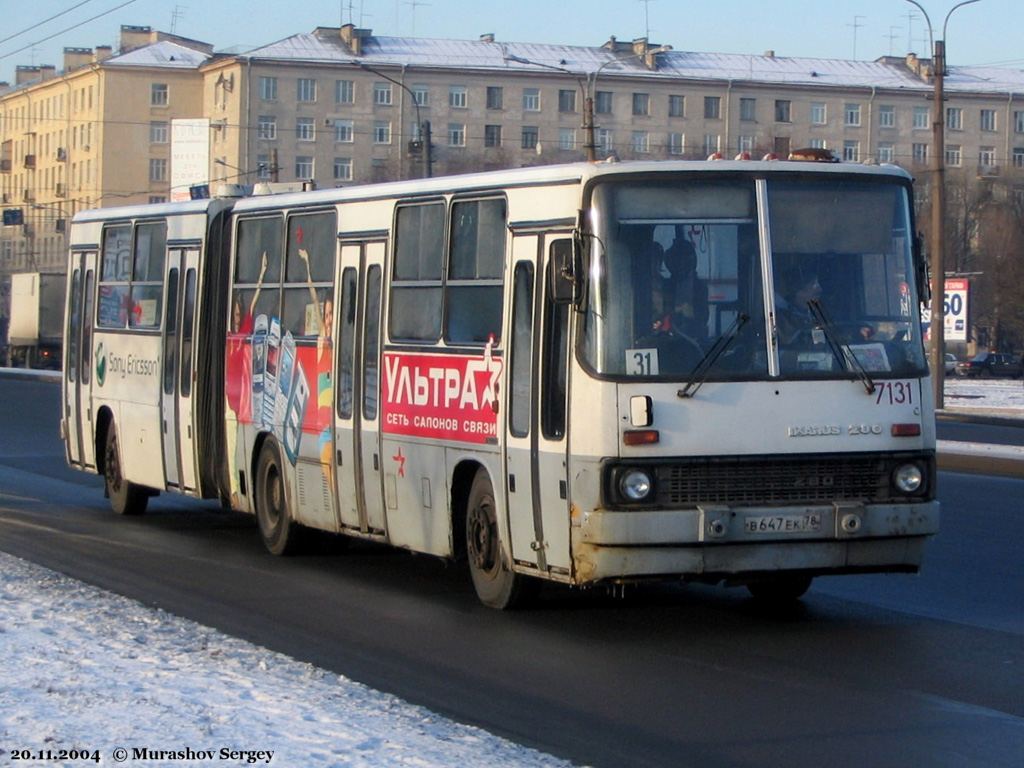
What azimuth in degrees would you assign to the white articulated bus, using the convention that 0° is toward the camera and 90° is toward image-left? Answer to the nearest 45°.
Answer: approximately 315°

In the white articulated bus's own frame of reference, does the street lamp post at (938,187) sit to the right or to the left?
on its left
